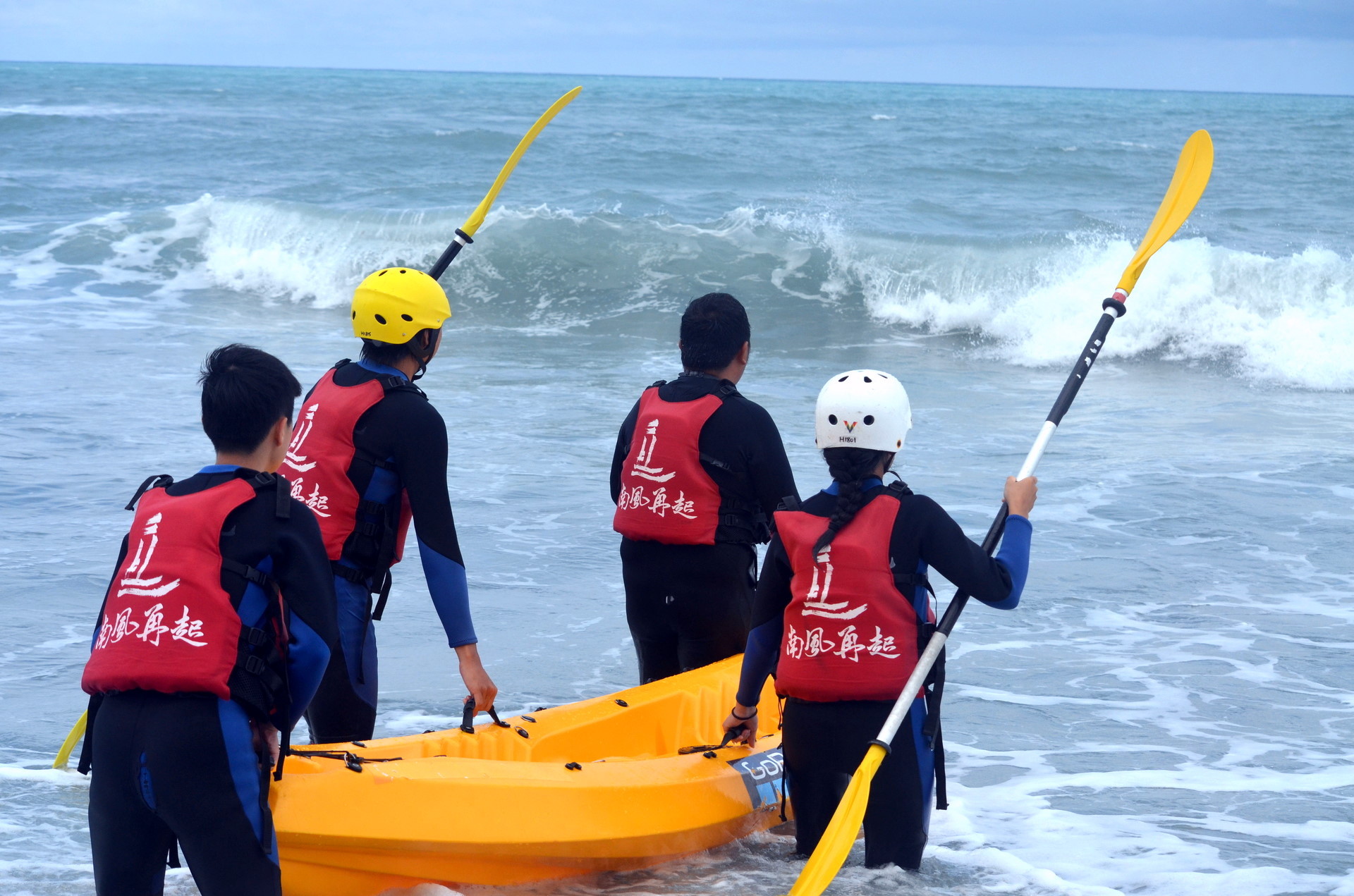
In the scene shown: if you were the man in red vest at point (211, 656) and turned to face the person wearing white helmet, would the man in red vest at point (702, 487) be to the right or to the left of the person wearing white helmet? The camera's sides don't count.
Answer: left

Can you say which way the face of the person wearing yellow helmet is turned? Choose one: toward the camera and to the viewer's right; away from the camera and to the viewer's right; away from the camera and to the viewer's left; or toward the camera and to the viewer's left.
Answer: away from the camera and to the viewer's right

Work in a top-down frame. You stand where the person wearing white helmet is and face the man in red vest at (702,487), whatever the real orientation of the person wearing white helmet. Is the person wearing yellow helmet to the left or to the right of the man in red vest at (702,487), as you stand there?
left

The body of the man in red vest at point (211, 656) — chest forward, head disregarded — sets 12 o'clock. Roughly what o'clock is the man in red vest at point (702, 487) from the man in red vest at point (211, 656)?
the man in red vest at point (702, 487) is roughly at 12 o'clock from the man in red vest at point (211, 656).

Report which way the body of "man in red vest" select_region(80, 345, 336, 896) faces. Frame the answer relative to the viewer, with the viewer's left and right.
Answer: facing away from the viewer and to the right of the viewer

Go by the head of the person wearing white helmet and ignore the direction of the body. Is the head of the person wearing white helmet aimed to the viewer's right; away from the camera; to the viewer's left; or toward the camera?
away from the camera

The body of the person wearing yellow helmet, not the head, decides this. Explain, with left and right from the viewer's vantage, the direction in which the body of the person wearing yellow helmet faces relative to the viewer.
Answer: facing away from the viewer and to the right of the viewer

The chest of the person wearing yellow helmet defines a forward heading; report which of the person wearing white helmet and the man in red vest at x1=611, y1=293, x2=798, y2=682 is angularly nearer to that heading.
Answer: the man in red vest

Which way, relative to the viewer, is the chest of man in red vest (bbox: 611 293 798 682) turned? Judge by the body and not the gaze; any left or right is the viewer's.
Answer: facing away from the viewer and to the right of the viewer

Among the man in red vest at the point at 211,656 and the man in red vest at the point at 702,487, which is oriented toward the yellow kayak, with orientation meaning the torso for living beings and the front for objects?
the man in red vest at the point at 211,656
